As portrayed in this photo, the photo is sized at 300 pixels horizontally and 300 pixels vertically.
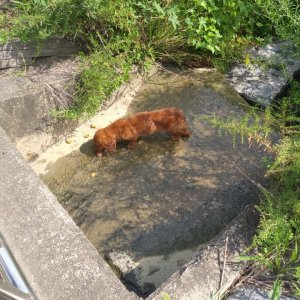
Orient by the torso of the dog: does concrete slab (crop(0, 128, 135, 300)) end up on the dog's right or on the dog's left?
on the dog's left

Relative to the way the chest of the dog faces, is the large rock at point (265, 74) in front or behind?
behind

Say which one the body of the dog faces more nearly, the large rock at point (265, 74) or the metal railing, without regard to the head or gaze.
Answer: the metal railing

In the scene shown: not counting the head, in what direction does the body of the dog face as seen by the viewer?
to the viewer's left

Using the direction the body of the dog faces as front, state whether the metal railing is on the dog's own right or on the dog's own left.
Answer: on the dog's own left

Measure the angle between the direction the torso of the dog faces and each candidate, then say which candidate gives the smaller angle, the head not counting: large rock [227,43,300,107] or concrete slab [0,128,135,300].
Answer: the concrete slab
